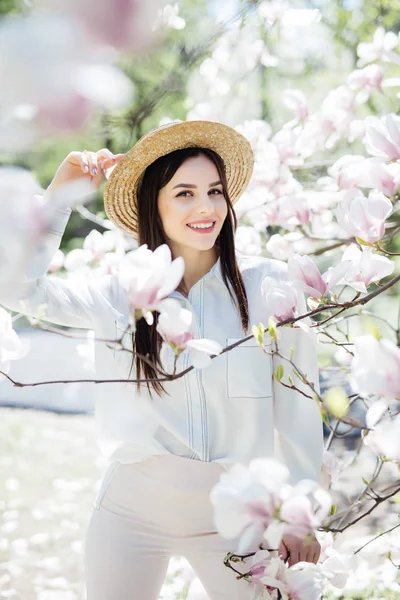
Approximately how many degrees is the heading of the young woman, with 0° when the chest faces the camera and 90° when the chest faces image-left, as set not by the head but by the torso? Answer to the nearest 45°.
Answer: approximately 0°
